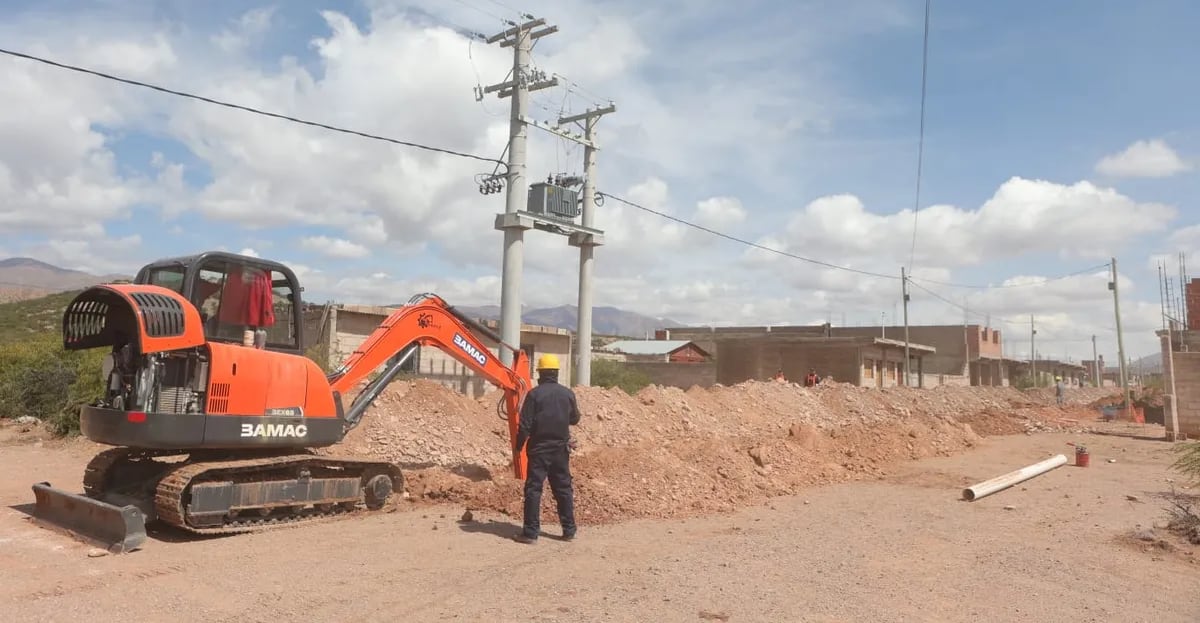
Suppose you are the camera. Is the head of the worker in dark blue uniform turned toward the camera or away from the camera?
away from the camera

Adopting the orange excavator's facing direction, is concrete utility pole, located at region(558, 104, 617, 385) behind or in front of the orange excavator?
in front

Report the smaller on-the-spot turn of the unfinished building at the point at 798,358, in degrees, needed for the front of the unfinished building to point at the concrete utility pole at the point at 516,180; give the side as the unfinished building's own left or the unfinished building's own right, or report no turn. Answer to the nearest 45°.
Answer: approximately 90° to the unfinished building's own right

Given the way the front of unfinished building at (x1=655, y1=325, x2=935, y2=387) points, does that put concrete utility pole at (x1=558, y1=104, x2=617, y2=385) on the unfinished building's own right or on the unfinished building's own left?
on the unfinished building's own right

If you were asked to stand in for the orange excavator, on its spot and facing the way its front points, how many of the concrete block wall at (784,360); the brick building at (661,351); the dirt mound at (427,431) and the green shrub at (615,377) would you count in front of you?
4

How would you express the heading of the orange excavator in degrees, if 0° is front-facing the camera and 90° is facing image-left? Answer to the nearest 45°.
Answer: approximately 225°

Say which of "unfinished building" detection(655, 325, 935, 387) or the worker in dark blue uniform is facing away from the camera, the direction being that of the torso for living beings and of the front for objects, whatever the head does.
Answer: the worker in dark blue uniform

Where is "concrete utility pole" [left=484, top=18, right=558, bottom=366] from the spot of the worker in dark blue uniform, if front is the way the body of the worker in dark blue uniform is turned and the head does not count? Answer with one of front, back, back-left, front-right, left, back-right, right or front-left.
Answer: front

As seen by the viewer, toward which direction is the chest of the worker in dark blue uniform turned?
away from the camera

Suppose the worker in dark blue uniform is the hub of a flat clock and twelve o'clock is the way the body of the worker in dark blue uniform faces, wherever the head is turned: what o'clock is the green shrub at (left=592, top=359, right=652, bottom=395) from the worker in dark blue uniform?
The green shrub is roughly at 12 o'clock from the worker in dark blue uniform.

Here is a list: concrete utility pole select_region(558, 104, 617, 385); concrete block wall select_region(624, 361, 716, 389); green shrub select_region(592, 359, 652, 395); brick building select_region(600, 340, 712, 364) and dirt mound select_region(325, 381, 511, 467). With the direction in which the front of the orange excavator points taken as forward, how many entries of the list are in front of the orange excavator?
5

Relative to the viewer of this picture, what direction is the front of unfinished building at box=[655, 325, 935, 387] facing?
facing the viewer and to the right of the viewer

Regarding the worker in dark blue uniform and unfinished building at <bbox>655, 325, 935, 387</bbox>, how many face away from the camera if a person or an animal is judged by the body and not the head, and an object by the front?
1

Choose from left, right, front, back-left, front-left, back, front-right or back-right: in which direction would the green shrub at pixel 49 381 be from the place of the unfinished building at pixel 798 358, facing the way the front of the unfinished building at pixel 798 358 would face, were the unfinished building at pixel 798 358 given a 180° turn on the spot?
left
